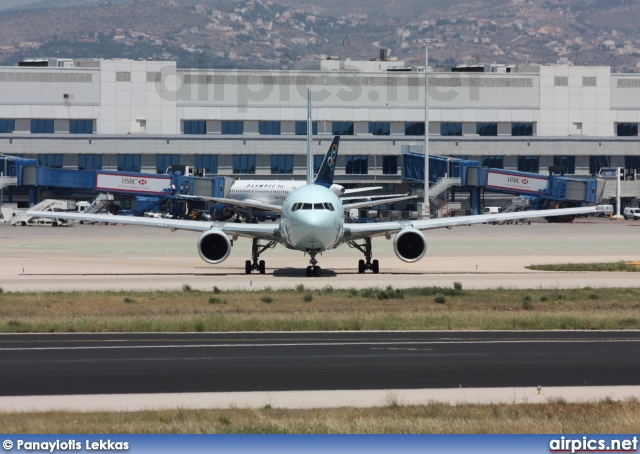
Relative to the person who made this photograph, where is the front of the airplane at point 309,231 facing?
facing the viewer
